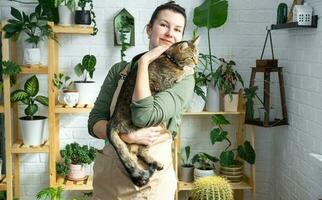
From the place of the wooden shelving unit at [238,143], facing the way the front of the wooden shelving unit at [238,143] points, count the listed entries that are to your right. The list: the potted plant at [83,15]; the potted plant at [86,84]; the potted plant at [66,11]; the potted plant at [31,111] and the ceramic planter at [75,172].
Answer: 5

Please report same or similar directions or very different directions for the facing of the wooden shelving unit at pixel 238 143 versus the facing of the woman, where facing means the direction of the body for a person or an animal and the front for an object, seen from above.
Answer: same or similar directions

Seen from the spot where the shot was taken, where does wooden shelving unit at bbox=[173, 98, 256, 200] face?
facing the viewer

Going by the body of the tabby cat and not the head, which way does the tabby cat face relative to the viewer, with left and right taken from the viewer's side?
facing to the right of the viewer

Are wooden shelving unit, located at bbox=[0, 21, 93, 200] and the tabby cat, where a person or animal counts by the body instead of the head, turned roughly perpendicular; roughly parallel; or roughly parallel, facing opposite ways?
roughly perpendicular

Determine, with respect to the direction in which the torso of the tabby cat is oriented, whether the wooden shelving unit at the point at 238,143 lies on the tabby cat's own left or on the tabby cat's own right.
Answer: on the tabby cat's own left

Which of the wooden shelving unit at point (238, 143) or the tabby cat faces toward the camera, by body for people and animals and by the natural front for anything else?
the wooden shelving unit

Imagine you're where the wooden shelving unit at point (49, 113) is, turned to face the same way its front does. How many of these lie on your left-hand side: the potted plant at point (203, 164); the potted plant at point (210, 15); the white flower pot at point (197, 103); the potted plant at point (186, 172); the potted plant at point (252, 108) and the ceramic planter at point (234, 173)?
6

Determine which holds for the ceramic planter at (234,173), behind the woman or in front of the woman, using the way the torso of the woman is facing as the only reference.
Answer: behind

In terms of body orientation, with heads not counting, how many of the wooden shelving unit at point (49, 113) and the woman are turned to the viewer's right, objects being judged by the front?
0

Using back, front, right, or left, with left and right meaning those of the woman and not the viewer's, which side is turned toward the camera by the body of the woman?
front

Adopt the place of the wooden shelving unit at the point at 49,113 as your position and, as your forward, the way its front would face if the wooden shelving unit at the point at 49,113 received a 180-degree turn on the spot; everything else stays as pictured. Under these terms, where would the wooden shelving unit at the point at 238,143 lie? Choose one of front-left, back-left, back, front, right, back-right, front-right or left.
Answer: right
